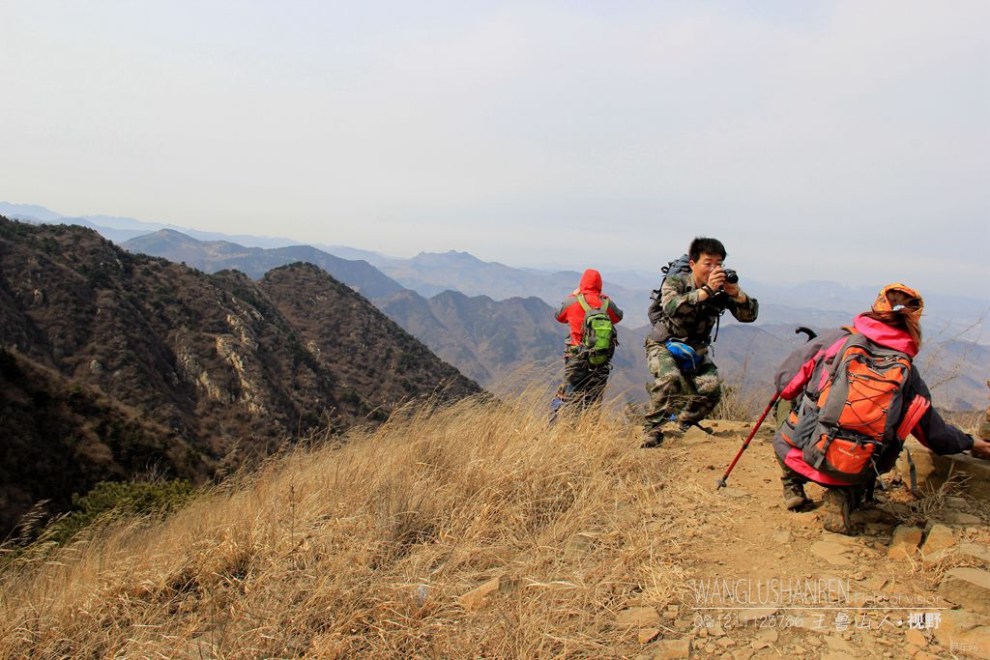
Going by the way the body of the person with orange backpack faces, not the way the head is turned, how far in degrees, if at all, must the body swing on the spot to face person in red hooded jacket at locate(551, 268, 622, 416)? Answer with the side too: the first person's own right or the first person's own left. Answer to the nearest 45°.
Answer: approximately 45° to the first person's own left

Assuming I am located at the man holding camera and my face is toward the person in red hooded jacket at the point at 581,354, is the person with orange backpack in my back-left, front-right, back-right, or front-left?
back-left

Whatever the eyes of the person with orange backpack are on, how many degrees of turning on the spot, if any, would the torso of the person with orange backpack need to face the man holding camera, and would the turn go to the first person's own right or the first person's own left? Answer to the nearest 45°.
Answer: approximately 45° to the first person's own left

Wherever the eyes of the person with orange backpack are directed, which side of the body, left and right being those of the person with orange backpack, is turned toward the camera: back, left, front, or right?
back

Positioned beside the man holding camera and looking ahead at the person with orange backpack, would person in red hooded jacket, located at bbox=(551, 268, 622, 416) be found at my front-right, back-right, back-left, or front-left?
back-right

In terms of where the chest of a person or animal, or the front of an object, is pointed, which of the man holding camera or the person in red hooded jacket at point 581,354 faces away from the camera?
the person in red hooded jacket

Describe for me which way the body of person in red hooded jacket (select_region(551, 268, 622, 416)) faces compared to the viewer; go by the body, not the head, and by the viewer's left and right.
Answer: facing away from the viewer

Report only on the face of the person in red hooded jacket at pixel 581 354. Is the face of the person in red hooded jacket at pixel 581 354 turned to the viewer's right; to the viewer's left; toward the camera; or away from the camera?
away from the camera

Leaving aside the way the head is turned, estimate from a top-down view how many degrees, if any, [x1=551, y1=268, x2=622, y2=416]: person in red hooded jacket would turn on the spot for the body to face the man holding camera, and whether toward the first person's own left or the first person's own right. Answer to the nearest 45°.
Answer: approximately 135° to the first person's own right

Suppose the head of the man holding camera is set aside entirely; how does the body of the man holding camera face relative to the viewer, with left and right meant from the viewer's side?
facing the viewer and to the right of the viewer

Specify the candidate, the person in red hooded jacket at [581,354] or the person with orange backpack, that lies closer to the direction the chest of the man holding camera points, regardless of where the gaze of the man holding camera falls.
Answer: the person with orange backpack

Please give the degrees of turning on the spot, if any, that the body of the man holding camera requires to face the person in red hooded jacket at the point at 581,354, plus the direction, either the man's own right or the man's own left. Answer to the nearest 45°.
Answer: approximately 180°
